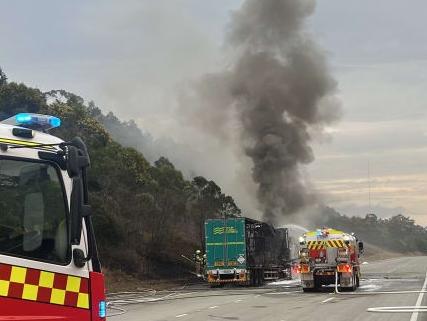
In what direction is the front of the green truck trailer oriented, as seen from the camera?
facing away from the viewer and to the right of the viewer

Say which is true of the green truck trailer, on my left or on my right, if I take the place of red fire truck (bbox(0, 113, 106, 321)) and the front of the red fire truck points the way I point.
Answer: on my left

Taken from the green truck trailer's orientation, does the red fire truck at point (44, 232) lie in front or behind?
behind
